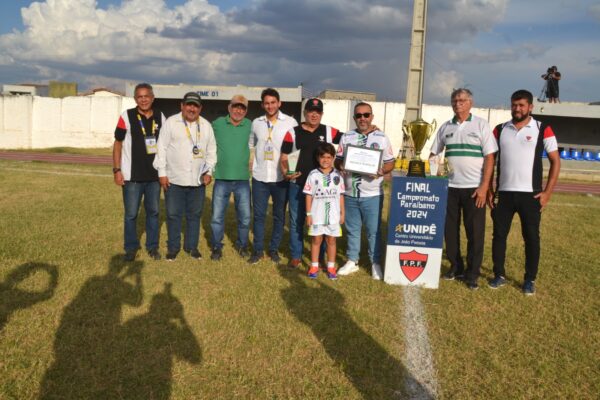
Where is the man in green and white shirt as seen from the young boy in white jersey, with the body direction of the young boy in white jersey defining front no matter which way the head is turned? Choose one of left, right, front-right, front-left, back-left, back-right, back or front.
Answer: left

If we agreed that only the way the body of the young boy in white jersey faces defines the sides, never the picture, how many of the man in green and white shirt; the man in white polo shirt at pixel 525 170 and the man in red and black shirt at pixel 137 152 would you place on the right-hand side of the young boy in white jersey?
1

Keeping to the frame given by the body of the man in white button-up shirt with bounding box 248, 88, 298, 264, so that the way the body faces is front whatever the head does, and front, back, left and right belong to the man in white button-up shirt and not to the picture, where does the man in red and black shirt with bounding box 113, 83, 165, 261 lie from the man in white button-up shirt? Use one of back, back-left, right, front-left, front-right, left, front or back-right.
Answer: right

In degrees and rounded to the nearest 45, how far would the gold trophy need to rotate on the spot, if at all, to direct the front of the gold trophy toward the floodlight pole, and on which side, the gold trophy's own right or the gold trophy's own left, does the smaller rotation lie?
approximately 180°

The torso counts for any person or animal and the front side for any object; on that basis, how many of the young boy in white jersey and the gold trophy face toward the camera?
2

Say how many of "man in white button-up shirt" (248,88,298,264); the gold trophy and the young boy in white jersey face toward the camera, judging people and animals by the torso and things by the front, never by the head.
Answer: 3

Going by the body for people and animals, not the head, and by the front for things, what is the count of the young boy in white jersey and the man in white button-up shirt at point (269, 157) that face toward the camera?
2

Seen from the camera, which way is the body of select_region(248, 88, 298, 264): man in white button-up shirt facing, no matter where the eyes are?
toward the camera

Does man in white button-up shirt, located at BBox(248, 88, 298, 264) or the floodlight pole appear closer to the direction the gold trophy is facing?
the man in white button-up shirt

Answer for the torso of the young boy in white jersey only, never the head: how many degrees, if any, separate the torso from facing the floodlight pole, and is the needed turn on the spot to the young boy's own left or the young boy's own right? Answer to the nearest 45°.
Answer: approximately 180°

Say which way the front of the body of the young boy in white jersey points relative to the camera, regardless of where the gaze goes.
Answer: toward the camera

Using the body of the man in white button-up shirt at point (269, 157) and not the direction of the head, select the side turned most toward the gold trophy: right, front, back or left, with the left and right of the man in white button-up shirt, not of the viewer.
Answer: left

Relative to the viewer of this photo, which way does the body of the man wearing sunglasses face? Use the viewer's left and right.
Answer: facing the viewer

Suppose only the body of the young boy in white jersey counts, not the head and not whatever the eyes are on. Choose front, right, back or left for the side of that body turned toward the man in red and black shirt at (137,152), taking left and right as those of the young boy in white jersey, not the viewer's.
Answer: right

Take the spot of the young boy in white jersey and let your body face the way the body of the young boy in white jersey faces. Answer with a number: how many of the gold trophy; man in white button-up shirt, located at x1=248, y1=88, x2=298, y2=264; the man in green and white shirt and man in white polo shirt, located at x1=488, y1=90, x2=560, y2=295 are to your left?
3
